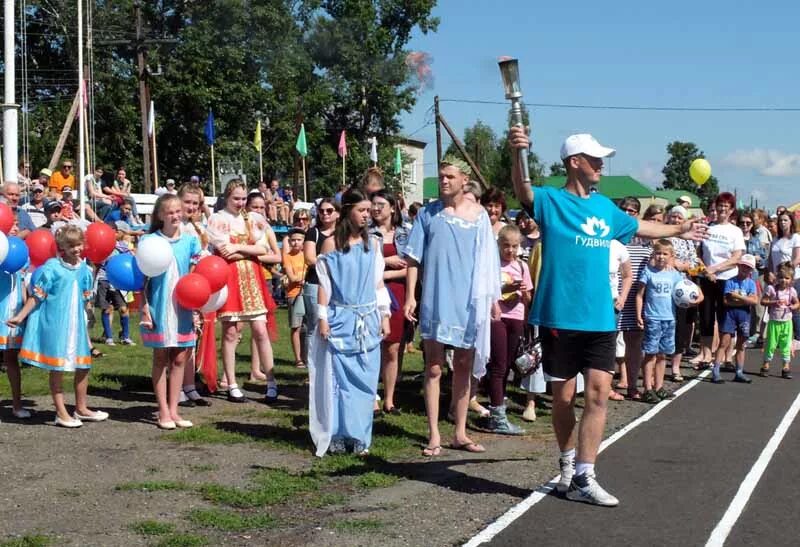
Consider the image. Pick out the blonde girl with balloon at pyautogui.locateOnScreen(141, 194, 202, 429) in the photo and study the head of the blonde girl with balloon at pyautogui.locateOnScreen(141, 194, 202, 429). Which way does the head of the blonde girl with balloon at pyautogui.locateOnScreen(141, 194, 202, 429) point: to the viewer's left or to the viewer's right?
to the viewer's right

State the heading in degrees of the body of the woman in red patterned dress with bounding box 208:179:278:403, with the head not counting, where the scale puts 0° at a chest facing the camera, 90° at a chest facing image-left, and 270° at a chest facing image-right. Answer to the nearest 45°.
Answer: approximately 0°

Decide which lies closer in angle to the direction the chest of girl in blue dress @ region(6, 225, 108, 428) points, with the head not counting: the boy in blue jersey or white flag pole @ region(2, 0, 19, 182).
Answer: the boy in blue jersey

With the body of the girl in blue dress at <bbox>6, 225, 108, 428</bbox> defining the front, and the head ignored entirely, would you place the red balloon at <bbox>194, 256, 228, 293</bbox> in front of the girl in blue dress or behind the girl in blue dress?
in front

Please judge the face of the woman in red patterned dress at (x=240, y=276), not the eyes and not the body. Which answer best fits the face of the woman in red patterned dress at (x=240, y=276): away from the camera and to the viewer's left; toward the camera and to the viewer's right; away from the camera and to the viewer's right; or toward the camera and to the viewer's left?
toward the camera and to the viewer's right

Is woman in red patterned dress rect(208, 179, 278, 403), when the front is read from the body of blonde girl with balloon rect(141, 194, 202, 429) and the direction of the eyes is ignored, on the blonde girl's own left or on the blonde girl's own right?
on the blonde girl's own left

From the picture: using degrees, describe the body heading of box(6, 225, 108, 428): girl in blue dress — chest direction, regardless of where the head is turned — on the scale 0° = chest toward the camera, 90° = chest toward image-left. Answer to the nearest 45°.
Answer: approximately 315°

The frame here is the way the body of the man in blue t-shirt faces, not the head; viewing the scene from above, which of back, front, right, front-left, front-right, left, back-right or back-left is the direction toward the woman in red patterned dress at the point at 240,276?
back

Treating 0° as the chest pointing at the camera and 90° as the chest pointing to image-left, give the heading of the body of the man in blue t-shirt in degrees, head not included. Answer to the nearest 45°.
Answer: approximately 315°
